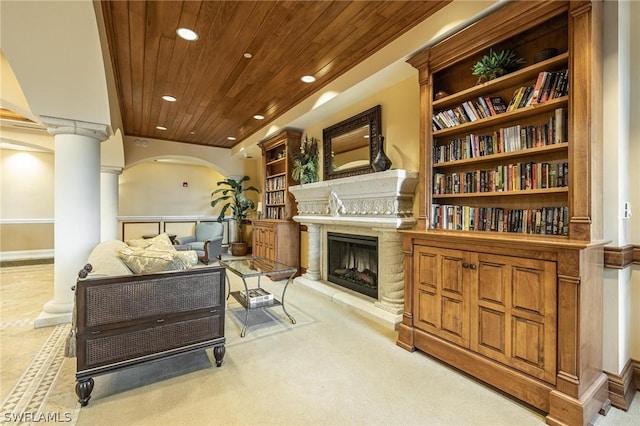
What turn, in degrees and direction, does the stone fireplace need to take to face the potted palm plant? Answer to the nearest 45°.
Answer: approximately 90° to its right

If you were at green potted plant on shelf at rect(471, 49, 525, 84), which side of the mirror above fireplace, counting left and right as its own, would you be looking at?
left

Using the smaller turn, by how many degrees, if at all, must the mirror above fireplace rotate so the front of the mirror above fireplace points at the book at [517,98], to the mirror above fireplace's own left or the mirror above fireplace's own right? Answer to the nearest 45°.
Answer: approximately 90° to the mirror above fireplace's own left

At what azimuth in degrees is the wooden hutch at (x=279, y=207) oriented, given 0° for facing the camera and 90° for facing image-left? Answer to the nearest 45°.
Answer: approximately 45°

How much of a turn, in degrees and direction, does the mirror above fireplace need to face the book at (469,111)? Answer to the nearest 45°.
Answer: approximately 90° to its left

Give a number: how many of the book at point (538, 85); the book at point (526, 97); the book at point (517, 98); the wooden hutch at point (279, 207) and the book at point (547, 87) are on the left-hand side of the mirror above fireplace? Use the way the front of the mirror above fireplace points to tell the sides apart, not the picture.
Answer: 4

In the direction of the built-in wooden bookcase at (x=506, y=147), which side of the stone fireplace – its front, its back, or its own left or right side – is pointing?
left

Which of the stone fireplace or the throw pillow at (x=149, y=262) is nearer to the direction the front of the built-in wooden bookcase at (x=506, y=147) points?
the throw pillow
